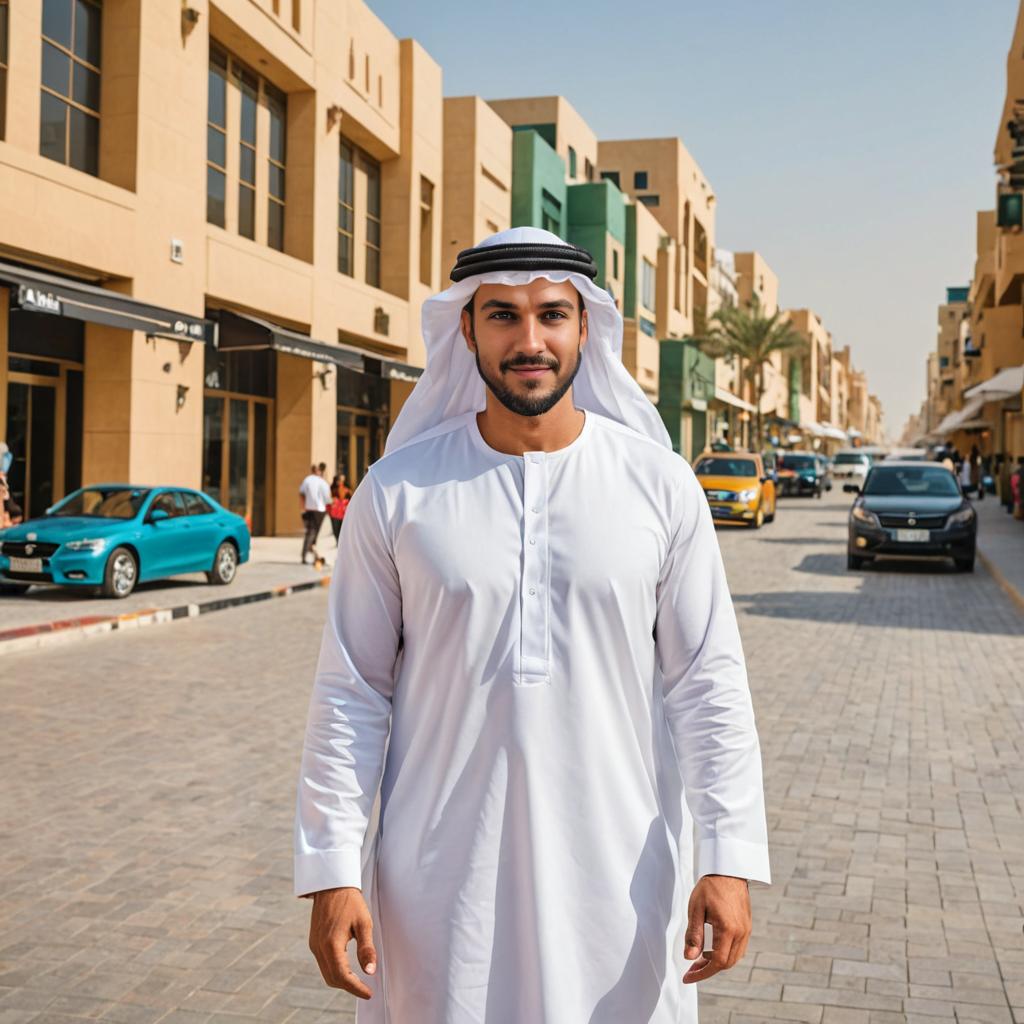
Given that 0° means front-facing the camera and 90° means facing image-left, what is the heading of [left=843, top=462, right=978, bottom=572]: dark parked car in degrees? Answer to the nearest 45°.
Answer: approximately 0°

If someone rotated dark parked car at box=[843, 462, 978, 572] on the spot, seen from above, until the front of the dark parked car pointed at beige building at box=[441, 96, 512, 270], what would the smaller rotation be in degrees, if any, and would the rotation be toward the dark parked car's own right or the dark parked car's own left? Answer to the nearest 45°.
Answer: approximately 135° to the dark parked car's own right

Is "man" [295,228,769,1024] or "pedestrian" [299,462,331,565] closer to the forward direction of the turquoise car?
the man

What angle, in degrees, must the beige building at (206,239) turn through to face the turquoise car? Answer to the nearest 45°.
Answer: approximately 45° to its right

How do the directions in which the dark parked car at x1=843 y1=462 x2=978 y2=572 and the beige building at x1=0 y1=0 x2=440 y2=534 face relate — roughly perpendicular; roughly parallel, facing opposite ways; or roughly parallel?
roughly perpendicular

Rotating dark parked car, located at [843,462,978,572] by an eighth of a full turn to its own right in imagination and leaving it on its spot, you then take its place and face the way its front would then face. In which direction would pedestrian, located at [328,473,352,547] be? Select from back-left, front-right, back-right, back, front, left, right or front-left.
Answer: front-right

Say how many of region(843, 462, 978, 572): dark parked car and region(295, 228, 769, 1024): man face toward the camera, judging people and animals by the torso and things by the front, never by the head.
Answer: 2

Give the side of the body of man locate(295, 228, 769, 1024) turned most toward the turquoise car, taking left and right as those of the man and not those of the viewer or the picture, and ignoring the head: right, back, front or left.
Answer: back
